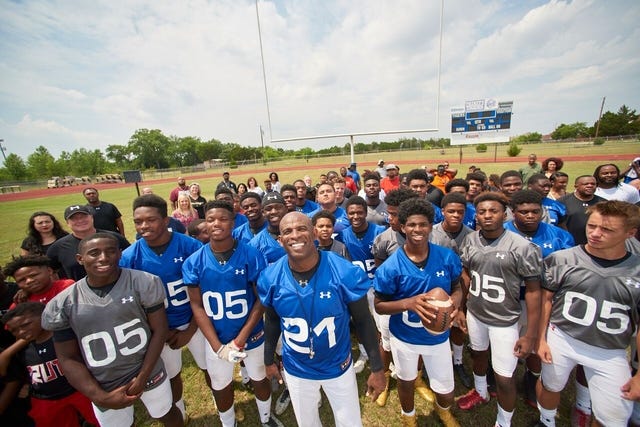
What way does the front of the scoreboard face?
toward the camera
